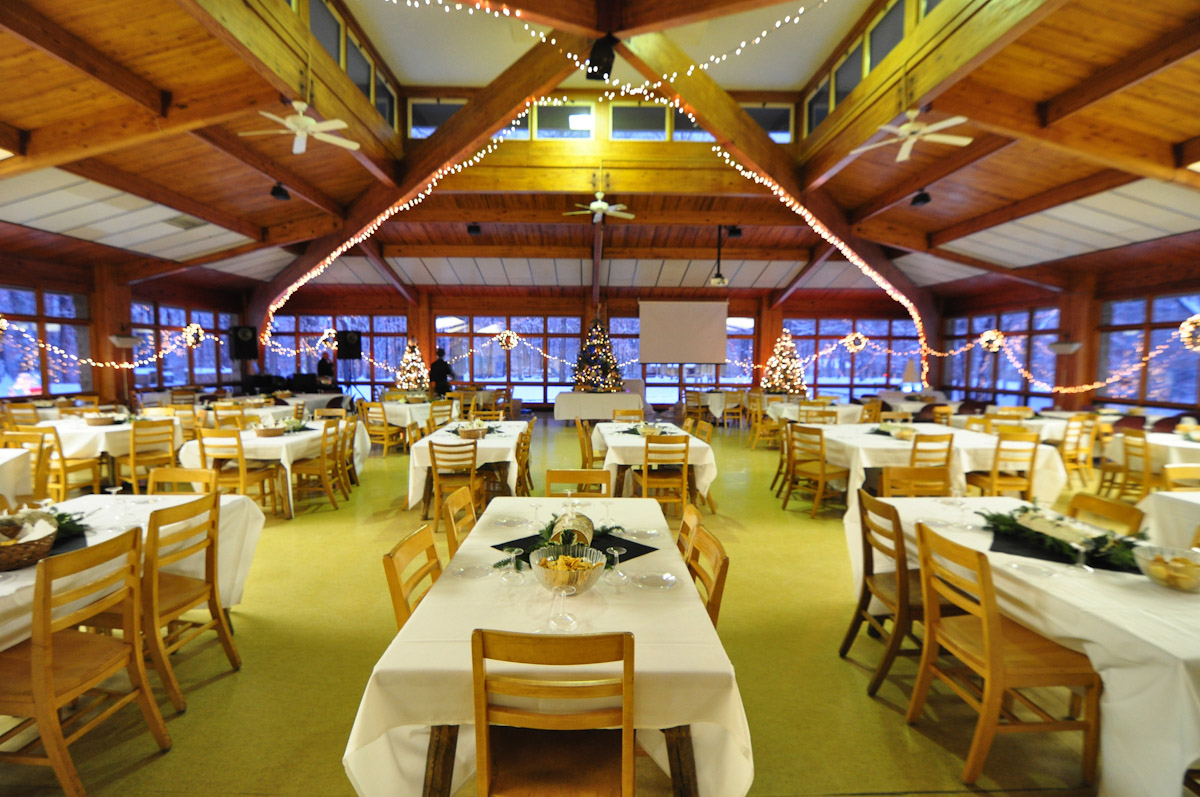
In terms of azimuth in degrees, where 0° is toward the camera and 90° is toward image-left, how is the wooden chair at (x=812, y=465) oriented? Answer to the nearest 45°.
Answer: approximately 225°

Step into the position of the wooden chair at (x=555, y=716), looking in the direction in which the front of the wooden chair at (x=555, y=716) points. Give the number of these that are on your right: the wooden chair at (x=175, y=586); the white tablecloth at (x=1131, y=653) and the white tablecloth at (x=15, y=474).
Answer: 1

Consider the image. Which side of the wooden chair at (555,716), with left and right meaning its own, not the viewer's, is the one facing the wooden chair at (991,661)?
right

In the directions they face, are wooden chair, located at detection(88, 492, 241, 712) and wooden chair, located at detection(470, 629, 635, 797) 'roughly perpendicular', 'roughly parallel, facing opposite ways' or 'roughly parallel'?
roughly perpendicular

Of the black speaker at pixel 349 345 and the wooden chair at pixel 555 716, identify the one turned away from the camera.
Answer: the wooden chair

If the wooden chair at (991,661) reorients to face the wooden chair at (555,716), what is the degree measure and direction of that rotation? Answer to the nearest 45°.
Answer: approximately 180°

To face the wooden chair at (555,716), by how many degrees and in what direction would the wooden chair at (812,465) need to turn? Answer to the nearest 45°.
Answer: approximately 135° to its right

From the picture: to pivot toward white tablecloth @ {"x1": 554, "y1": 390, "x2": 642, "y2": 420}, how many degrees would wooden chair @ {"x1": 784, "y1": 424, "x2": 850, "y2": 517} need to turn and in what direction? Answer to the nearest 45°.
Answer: approximately 90° to its left

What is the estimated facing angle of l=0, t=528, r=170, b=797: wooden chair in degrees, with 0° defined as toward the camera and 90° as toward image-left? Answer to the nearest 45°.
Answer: approximately 135°

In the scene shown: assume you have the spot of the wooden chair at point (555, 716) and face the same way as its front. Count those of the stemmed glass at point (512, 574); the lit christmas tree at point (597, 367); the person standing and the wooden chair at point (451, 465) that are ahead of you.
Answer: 4

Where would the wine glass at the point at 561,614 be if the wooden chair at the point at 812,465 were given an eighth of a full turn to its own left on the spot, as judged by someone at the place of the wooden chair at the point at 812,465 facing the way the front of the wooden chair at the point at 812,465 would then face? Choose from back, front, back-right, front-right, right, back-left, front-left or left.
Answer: back

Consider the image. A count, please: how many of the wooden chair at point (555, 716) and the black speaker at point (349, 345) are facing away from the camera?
1

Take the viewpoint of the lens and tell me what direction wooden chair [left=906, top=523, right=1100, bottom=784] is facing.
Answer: facing away from the viewer and to the right of the viewer

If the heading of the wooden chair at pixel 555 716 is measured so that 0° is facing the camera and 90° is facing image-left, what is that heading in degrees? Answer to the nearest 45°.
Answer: approximately 180°

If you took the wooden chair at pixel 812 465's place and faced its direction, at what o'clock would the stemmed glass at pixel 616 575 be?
The stemmed glass is roughly at 5 o'clock from the wooden chair.

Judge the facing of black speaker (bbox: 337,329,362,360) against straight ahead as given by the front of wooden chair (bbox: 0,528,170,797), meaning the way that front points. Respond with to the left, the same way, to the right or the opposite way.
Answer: the opposite way

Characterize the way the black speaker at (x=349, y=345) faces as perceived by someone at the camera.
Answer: facing the viewer and to the right of the viewer

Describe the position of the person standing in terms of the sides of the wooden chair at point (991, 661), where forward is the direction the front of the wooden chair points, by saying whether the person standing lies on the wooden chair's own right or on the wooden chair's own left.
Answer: on the wooden chair's own left

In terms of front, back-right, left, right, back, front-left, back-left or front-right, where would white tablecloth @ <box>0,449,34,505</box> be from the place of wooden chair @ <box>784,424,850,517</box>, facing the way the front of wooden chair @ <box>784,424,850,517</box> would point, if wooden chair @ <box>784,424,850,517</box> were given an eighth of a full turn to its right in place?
back-right
